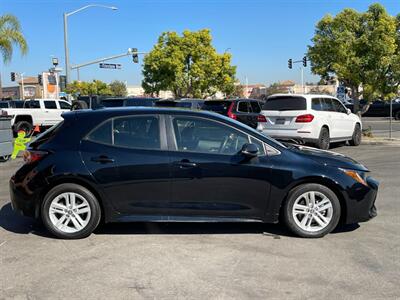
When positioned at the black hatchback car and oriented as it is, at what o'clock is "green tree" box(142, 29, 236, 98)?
The green tree is roughly at 9 o'clock from the black hatchback car.

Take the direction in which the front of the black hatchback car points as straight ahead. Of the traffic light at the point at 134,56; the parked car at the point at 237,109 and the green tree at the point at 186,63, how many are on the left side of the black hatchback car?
3

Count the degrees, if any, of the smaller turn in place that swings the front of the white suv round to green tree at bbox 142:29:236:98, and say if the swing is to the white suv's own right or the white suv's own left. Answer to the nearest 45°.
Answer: approximately 45° to the white suv's own left

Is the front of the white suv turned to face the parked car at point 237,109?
no

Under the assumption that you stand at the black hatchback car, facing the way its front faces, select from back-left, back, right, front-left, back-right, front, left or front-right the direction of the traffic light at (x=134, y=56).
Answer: left

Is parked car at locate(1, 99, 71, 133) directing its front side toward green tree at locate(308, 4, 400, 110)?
no

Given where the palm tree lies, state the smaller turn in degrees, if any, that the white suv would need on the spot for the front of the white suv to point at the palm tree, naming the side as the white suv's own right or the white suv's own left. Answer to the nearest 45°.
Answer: approximately 90° to the white suv's own left

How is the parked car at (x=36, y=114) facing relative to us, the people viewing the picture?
facing away from the viewer and to the right of the viewer

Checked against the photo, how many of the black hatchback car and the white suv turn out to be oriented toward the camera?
0

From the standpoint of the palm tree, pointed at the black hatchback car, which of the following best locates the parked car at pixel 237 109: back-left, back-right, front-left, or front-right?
front-left

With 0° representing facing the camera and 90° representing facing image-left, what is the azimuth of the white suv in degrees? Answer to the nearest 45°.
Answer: approximately 225°

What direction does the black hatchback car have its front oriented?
to the viewer's right

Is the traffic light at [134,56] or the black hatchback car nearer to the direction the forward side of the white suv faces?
the traffic light

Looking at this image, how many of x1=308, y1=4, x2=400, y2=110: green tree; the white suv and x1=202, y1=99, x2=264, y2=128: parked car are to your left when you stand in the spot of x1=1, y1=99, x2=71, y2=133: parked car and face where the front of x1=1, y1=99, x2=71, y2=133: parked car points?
0

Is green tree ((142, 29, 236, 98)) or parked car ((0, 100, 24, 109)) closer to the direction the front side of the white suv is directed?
the green tree
